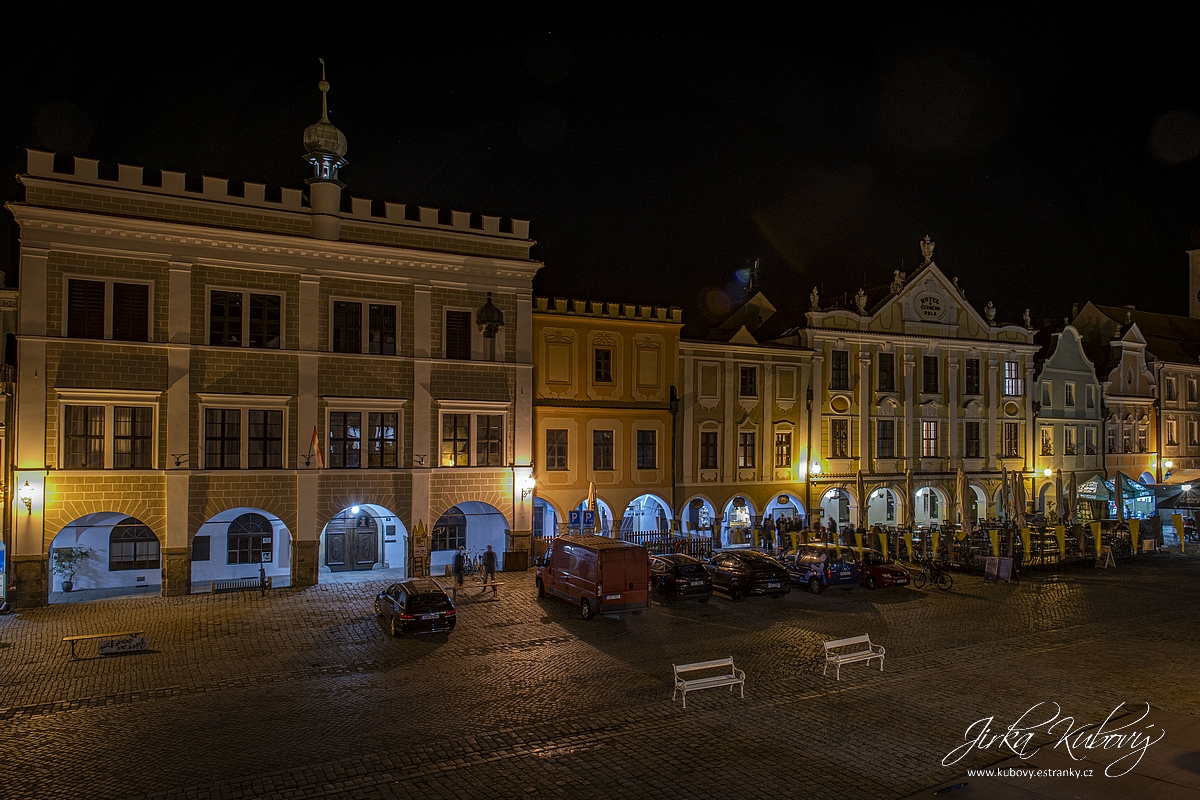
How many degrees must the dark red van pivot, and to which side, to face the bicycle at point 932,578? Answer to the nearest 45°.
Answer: approximately 90° to its right

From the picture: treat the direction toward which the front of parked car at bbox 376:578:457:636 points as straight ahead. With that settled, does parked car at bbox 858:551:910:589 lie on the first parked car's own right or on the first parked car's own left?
on the first parked car's own right

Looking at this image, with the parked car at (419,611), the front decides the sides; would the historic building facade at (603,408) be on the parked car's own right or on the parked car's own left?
on the parked car's own right

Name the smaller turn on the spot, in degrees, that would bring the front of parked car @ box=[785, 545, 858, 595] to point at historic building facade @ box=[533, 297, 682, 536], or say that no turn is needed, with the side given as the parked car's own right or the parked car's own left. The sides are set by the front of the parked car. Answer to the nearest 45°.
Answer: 0° — it already faces it

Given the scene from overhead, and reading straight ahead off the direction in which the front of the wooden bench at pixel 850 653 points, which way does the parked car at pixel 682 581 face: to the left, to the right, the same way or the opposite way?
the opposite way

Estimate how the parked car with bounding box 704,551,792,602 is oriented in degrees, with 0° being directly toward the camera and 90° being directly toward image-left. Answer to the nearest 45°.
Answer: approximately 135°

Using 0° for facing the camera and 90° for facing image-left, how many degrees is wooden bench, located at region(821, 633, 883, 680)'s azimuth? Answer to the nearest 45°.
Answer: approximately 315°

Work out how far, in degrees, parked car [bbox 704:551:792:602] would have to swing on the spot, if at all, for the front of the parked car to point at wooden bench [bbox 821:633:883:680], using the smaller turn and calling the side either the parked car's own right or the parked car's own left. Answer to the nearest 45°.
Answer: approximately 135° to the parked car's own left

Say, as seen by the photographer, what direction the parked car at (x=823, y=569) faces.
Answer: facing away from the viewer and to the left of the viewer

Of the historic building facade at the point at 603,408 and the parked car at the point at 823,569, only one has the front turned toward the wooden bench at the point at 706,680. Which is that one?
the historic building facade

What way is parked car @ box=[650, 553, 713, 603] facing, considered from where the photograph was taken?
facing away from the viewer and to the left of the viewer

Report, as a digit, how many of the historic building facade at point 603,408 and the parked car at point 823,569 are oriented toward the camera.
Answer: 1

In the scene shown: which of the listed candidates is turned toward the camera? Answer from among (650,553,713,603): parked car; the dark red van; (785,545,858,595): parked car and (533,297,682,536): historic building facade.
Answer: the historic building facade

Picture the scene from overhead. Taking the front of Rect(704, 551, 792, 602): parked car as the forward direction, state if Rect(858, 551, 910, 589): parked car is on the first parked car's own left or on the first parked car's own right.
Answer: on the first parked car's own right

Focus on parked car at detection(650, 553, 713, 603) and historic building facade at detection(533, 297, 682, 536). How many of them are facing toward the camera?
1

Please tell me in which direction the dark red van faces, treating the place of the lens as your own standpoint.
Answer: facing away from the viewer and to the left of the viewer

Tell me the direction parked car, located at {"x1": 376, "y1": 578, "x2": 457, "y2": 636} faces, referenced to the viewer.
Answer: facing away from the viewer and to the left of the viewer
